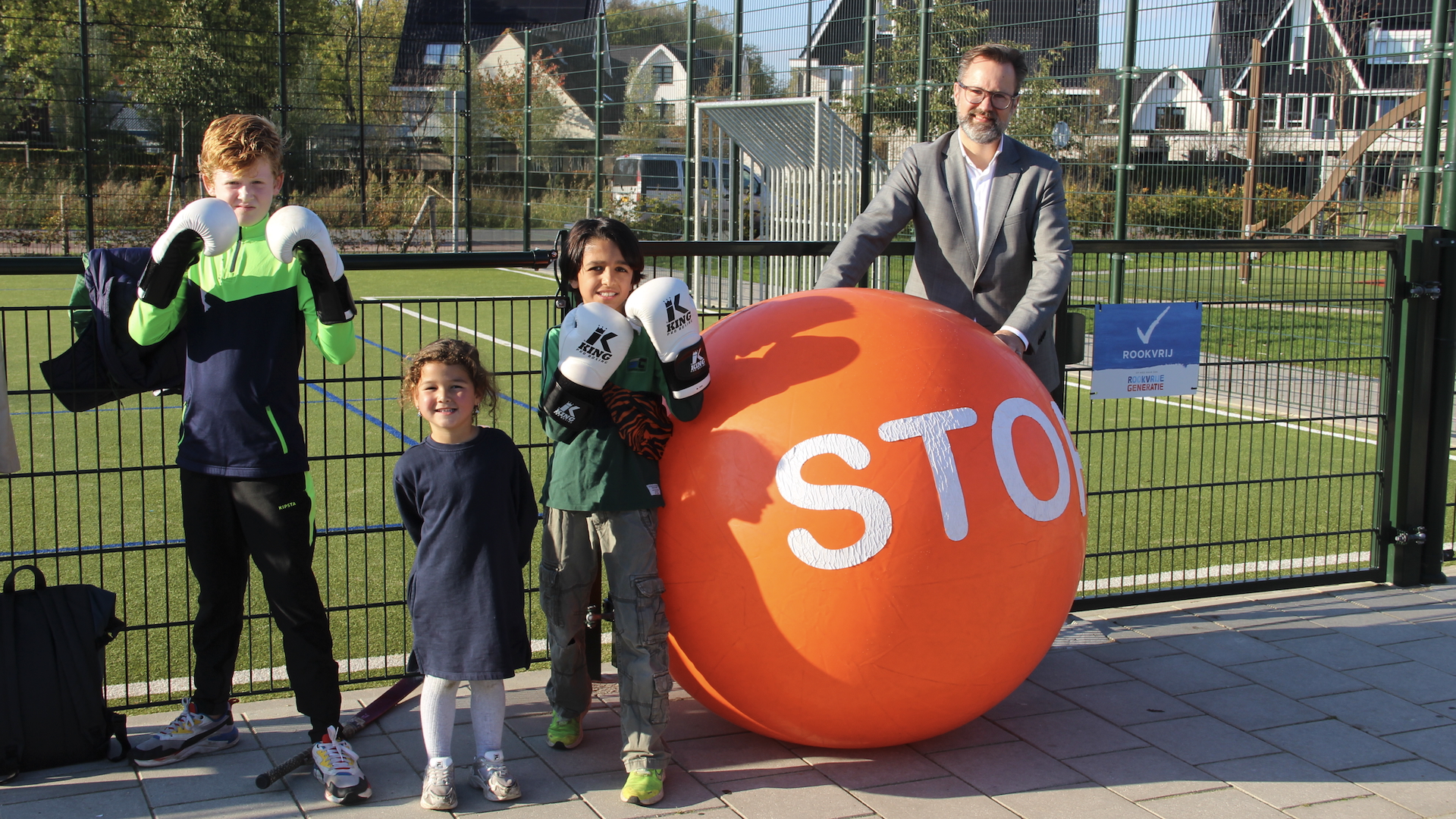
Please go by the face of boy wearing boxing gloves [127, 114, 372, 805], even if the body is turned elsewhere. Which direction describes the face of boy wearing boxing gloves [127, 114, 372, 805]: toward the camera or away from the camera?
toward the camera

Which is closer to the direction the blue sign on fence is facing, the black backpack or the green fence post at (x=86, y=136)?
the black backpack

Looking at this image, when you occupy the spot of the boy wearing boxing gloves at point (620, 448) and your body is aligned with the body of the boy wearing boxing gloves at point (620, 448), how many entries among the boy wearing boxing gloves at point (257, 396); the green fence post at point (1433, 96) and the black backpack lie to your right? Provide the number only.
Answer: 2

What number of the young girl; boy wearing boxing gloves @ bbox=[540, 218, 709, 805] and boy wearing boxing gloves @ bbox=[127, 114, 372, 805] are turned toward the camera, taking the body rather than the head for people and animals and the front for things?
3

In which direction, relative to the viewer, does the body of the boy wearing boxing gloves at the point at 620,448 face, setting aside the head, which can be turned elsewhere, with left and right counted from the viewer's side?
facing the viewer

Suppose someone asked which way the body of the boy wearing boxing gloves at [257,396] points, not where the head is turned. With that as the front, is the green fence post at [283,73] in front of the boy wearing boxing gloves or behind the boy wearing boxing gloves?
behind

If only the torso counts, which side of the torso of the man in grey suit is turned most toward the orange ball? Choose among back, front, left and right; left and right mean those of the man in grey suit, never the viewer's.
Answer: front

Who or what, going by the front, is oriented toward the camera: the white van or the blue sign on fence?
the blue sign on fence

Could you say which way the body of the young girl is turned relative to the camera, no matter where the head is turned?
toward the camera

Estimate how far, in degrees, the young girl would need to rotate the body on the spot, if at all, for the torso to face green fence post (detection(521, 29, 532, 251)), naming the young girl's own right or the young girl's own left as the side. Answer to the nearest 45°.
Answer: approximately 180°

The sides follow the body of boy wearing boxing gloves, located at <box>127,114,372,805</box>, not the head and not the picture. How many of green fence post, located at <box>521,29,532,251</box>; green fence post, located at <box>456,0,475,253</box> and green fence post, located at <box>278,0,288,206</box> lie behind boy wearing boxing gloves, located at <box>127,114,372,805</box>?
3

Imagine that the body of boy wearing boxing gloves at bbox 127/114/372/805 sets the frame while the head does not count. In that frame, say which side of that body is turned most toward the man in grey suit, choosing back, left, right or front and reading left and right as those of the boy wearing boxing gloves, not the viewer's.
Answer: left

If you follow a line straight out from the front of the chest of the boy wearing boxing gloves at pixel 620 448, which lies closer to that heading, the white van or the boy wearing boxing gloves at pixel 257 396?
the boy wearing boxing gloves

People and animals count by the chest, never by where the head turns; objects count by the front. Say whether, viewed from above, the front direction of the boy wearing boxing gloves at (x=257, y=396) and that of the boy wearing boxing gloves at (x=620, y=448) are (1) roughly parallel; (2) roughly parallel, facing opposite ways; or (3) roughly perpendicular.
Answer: roughly parallel

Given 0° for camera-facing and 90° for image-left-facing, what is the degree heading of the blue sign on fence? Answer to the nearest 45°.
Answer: approximately 0°

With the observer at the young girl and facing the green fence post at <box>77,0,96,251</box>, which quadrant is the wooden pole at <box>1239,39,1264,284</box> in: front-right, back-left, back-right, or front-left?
front-right

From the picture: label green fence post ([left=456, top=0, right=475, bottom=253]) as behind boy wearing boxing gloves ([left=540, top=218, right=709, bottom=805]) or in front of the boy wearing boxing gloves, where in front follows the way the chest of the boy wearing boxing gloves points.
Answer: behind

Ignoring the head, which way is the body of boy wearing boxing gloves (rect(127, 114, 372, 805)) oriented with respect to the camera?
toward the camera
